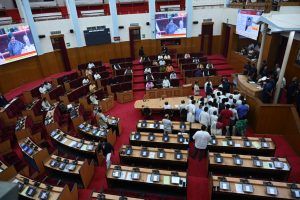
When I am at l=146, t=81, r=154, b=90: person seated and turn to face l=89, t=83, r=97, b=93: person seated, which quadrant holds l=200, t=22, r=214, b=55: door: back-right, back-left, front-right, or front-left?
back-right

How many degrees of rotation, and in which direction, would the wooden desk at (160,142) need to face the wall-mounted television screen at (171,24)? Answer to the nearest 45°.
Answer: approximately 180°

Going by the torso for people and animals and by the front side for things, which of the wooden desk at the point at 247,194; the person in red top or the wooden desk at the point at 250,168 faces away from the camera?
the person in red top

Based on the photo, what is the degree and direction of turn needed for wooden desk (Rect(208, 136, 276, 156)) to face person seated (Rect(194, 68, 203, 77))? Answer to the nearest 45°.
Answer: approximately 135° to its right

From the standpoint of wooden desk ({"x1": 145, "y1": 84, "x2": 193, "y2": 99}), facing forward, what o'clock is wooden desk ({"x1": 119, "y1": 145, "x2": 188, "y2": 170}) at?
wooden desk ({"x1": 119, "y1": 145, "x2": 188, "y2": 170}) is roughly at 12 o'clock from wooden desk ({"x1": 145, "y1": 84, "x2": 193, "y2": 99}).

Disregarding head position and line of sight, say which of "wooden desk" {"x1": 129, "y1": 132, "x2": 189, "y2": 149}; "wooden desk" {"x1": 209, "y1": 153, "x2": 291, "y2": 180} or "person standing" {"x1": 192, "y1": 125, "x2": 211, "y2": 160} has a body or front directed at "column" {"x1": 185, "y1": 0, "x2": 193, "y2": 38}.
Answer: the person standing

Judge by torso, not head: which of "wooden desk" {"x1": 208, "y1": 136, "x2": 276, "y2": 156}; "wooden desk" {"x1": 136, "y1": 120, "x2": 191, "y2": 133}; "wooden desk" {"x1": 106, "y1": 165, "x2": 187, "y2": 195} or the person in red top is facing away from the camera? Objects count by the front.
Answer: the person in red top

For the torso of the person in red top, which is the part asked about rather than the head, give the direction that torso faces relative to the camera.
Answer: away from the camera

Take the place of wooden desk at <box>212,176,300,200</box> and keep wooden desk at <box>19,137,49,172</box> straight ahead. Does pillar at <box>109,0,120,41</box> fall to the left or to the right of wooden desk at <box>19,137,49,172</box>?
right

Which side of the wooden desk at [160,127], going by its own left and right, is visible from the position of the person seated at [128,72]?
back
